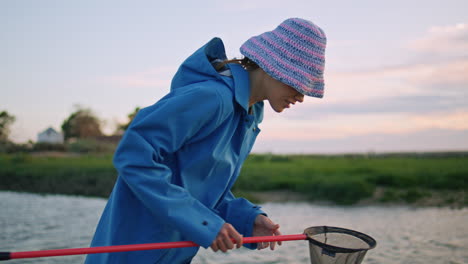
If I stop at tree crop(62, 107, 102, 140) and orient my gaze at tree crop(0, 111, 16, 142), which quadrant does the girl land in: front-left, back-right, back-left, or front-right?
back-left

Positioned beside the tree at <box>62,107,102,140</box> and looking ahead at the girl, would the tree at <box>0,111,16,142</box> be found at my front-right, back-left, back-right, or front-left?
back-right

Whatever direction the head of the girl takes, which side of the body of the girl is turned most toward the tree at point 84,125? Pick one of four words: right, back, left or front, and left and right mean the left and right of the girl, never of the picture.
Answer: left

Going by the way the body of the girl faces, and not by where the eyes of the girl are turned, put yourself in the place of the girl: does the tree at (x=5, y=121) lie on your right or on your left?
on your left

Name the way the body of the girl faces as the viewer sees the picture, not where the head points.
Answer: to the viewer's right

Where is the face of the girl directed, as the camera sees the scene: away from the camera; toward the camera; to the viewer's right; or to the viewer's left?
to the viewer's right
